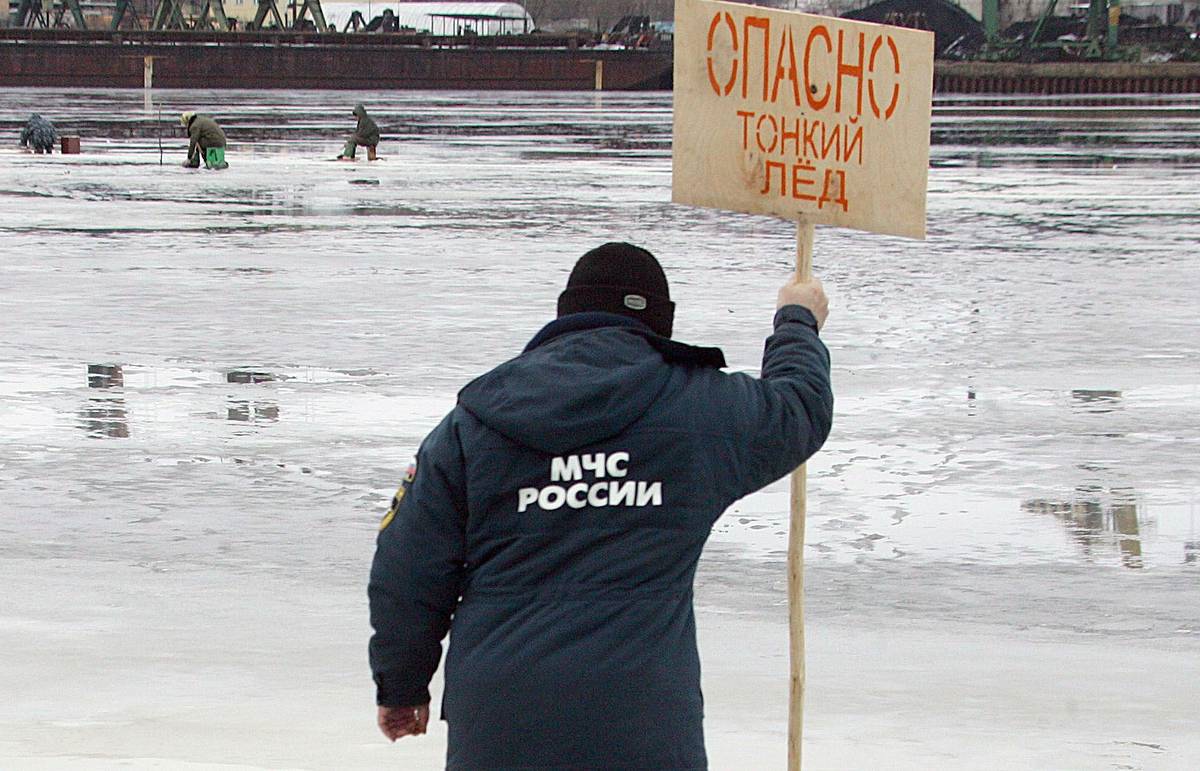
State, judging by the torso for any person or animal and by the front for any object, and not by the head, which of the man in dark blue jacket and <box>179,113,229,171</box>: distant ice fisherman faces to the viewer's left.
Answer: the distant ice fisherman

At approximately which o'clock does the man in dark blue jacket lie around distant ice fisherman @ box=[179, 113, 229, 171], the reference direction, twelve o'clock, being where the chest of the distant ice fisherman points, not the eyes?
The man in dark blue jacket is roughly at 9 o'clock from the distant ice fisherman.

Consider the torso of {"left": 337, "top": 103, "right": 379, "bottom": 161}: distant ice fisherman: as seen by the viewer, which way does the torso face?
to the viewer's left

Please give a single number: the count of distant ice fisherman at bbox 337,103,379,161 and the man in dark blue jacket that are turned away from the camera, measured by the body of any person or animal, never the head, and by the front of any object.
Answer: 1

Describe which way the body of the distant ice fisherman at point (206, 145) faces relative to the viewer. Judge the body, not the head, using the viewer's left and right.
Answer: facing to the left of the viewer

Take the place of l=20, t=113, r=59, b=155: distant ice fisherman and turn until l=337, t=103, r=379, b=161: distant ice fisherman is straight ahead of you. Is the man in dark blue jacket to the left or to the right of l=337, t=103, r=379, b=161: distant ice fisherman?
right

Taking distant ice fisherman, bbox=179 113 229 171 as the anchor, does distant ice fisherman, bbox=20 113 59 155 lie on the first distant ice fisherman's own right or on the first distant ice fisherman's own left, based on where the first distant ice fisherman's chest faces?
on the first distant ice fisherman's own right

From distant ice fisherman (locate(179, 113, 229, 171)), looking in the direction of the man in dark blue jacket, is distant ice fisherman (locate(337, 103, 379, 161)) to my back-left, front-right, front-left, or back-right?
back-left

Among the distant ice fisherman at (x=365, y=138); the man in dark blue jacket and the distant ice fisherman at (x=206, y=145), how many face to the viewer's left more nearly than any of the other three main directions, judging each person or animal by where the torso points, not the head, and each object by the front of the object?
2

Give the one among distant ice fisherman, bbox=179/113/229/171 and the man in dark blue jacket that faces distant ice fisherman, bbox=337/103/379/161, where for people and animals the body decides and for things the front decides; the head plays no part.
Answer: the man in dark blue jacket

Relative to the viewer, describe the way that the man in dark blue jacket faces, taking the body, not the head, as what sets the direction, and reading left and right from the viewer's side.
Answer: facing away from the viewer
